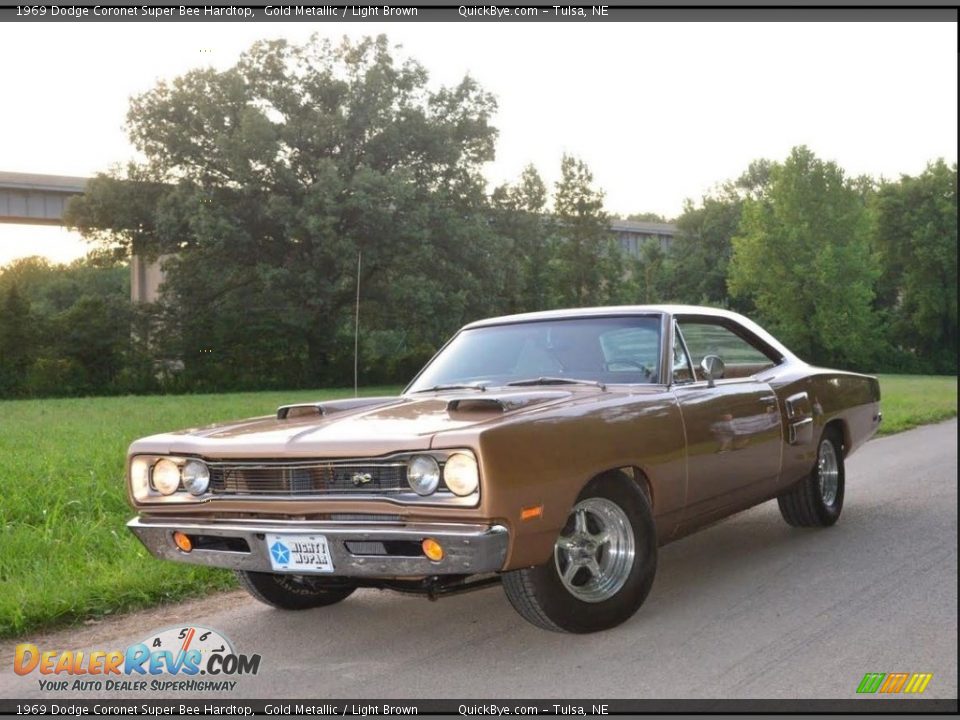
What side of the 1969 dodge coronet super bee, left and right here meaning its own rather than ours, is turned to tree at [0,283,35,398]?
right

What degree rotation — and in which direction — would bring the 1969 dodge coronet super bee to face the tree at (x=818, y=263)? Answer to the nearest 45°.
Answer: approximately 135° to its right

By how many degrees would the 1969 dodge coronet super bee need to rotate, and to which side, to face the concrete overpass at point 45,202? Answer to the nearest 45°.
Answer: approximately 90° to its right

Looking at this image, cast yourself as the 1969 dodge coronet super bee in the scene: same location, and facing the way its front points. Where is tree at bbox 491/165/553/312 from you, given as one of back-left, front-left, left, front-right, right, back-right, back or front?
back-right

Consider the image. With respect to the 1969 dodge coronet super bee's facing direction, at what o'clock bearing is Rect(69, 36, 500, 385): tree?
The tree is roughly at 4 o'clock from the 1969 dodge coronet super bee.

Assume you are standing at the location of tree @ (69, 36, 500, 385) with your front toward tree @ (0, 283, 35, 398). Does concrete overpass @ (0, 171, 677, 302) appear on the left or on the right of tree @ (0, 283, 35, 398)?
right

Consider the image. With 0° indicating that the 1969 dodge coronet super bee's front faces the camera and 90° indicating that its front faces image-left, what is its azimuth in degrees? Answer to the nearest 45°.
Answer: approximately 45°
